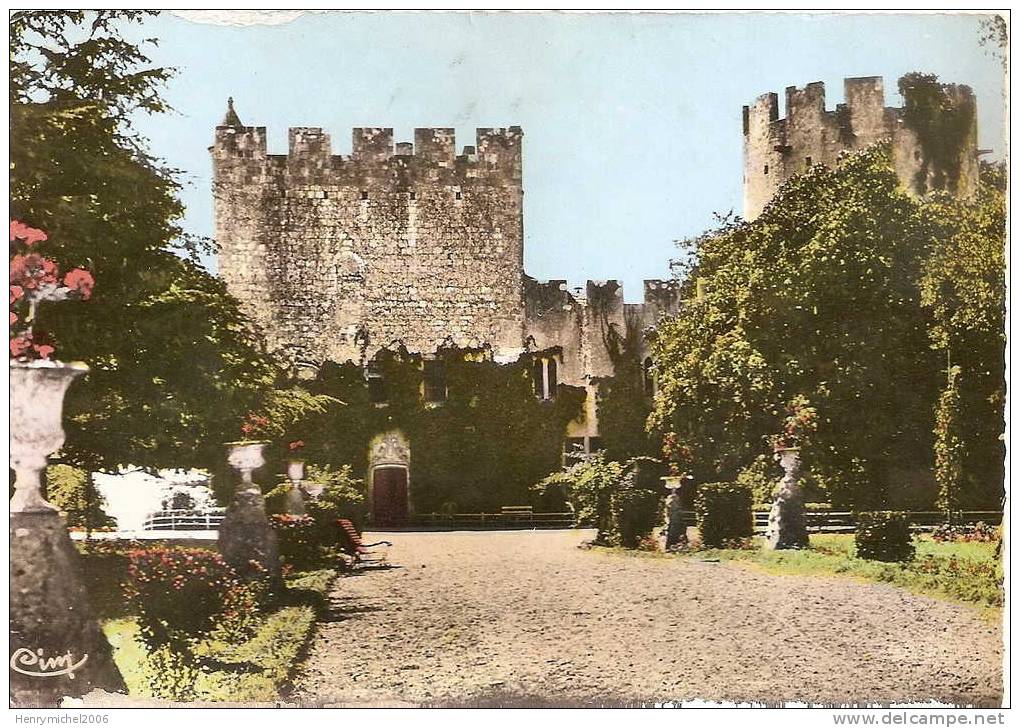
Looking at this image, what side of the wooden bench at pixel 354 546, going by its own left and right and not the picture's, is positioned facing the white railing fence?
back

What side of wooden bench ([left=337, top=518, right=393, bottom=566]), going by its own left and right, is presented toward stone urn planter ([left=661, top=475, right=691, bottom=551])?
front

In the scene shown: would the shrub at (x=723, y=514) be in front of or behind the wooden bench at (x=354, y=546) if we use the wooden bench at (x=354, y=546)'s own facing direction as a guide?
in front

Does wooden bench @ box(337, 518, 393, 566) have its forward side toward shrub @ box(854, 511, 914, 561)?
yes

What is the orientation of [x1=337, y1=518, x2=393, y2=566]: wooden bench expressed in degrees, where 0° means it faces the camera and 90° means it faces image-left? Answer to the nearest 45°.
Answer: approximately 270°

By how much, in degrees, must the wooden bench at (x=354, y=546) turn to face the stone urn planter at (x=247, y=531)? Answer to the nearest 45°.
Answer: approximately 180°

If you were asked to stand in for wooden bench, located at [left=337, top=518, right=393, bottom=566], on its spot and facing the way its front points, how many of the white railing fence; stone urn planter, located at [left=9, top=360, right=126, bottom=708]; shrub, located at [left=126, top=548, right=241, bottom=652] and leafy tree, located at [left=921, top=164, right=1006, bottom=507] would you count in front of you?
1

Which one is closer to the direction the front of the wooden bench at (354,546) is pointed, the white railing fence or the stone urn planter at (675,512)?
the stone urn planter
